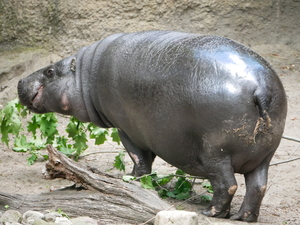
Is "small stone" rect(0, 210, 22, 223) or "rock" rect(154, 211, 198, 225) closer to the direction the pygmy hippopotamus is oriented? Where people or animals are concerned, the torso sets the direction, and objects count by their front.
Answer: the small stone

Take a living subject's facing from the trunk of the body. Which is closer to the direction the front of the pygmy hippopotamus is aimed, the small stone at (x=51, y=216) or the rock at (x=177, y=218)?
the small stone

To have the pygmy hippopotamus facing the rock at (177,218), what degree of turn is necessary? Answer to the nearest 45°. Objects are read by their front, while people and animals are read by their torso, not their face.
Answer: approximately 135° to its left

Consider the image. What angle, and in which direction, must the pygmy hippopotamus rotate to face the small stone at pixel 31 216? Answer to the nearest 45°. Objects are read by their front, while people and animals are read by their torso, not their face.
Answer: approximately 90° to its left

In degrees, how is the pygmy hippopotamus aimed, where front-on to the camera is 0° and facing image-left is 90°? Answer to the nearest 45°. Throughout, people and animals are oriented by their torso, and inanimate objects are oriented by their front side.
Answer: approximately 135°

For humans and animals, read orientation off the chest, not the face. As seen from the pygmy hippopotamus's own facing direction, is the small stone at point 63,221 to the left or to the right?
on its left

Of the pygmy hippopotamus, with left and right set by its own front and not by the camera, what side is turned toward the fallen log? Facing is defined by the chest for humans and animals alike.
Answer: left

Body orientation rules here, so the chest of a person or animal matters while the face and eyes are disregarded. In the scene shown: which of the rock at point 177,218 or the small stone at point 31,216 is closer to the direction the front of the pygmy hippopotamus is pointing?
the small stone

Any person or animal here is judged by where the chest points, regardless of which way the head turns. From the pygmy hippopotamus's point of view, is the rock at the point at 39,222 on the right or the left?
on its left
